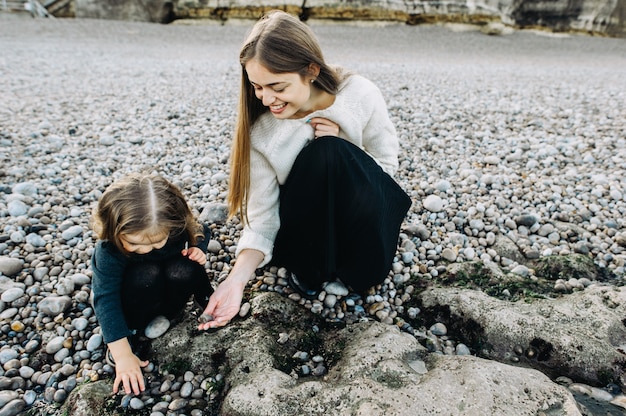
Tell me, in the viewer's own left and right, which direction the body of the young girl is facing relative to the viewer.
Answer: facing the viewer

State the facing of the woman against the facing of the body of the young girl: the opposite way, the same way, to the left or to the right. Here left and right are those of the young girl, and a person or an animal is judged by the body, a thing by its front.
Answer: to the right

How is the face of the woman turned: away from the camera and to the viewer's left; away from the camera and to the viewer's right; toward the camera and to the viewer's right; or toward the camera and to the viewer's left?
toward the camera and to the viewer's left

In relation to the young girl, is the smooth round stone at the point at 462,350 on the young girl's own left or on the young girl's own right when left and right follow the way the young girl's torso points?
on the young girl's own left

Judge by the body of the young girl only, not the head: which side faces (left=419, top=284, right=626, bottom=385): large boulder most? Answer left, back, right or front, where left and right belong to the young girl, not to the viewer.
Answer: left

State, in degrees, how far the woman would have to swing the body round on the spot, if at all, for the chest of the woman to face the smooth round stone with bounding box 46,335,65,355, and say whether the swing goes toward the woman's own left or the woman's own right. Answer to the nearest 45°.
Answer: approximately 45° to the woman's own right

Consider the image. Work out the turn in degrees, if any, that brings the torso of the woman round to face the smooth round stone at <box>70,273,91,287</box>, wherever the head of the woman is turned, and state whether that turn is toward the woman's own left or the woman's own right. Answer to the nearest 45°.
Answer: approximately 45° to the woman's own right

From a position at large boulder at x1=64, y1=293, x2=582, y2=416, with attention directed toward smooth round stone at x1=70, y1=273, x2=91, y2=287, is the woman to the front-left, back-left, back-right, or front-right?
front-right

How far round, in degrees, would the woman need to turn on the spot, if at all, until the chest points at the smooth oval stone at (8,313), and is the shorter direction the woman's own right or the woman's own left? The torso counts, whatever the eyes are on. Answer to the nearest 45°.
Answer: approximately 45° to the woman's own right

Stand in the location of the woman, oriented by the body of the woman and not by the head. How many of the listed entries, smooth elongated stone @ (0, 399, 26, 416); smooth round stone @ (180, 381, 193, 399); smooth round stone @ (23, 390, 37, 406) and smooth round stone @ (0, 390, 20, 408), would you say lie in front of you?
4

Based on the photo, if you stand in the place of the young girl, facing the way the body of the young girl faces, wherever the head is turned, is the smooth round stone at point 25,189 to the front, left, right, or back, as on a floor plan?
back

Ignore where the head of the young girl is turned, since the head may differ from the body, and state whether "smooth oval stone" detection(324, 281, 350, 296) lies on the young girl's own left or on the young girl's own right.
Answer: on the young girl's own left

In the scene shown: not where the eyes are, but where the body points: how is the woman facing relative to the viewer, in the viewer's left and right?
facing the viewer and to the left of the viewer

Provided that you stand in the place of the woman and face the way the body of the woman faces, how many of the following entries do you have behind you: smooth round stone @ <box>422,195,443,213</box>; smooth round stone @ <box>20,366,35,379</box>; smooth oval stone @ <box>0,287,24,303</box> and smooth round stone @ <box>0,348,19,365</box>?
1

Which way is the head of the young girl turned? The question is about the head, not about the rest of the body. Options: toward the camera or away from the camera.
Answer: toward the camera

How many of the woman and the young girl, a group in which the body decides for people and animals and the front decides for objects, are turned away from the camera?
0
